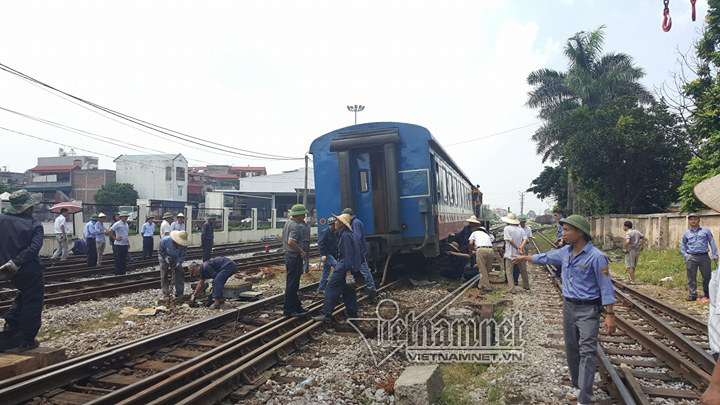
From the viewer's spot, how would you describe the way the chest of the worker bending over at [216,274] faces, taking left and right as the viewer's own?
facing to the left of the viewer

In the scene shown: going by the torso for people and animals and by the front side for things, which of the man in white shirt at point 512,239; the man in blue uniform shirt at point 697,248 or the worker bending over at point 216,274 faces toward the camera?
the man in blue uniform shirt

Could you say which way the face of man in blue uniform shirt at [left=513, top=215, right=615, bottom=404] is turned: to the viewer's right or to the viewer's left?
to the viewer's left

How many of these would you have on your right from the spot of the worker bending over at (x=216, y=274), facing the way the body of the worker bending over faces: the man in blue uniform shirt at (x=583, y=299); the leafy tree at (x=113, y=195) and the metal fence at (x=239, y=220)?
2

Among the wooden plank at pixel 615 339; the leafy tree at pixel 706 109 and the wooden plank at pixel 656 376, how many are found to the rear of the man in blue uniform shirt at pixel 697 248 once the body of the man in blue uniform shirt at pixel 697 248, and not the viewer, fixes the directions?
1

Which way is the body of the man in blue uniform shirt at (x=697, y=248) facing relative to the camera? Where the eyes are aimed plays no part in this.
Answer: toward the camera

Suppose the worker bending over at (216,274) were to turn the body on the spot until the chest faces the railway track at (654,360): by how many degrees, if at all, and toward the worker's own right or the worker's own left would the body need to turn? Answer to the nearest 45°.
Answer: approximately 135° to the worker's own left

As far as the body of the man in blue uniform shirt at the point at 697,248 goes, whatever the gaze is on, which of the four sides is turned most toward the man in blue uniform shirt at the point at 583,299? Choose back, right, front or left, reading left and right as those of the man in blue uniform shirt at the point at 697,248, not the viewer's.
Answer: front

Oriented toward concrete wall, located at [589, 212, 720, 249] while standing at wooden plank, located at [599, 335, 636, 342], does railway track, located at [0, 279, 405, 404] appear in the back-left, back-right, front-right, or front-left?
back-left

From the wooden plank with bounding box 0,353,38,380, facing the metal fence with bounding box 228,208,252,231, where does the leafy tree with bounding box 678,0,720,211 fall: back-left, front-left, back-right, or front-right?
front-right

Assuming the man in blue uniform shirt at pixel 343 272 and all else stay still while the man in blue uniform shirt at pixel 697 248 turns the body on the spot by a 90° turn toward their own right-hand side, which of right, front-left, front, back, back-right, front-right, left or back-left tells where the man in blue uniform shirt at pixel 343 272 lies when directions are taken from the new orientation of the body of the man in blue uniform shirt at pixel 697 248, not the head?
front-left

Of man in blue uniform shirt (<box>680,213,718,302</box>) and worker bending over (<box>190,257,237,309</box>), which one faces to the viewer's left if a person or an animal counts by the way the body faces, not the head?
the worker bending over

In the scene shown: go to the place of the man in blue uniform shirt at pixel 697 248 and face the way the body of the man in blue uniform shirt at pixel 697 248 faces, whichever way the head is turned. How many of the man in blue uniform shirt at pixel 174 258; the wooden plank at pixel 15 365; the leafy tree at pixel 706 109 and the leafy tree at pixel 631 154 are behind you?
2

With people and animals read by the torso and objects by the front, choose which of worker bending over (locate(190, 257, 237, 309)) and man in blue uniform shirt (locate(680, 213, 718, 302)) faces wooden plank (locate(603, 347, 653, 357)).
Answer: the man in blue uniform shirt

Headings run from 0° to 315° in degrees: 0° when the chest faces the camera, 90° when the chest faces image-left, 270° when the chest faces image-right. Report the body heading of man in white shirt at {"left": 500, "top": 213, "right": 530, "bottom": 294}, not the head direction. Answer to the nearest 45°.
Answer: approximately 135°

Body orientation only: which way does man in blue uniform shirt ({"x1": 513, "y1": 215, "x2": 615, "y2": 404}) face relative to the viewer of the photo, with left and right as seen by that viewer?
facing the viewer and to the left of the viewer

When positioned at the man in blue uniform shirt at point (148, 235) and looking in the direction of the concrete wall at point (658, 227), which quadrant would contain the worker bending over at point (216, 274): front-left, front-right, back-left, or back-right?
front-right

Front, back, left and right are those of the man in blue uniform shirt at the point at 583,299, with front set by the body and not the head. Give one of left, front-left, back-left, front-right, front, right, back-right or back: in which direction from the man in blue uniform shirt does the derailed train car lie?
right
